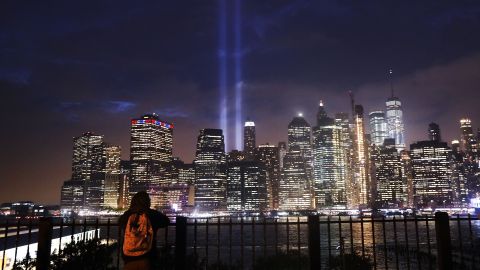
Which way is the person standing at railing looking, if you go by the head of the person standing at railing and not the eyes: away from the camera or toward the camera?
away from the camera

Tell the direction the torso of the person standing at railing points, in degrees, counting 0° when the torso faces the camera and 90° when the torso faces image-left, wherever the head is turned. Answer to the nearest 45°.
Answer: approximately 180°
